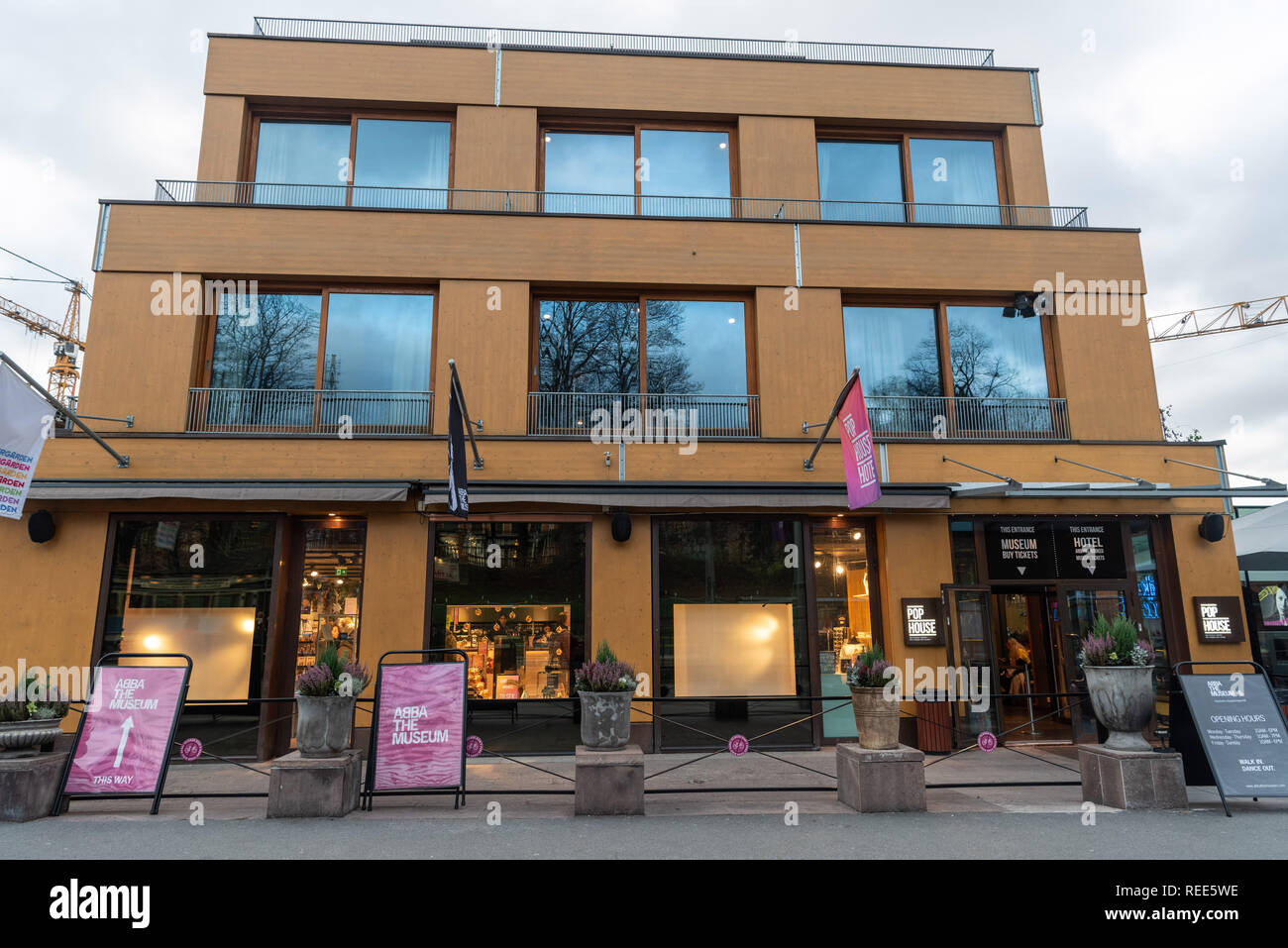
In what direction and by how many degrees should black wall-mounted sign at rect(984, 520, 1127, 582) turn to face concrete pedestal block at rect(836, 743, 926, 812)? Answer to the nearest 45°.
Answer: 0° — it already faces it

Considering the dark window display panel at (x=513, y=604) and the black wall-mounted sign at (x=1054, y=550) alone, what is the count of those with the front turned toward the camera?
2

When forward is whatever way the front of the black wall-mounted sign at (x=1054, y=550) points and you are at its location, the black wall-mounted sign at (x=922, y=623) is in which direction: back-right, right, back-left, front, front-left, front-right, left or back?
front-right

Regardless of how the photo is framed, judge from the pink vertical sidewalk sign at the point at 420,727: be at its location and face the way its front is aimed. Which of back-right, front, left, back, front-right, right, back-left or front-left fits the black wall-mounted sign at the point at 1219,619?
left

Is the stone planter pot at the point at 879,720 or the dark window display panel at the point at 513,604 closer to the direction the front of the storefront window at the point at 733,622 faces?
the stone planter pot

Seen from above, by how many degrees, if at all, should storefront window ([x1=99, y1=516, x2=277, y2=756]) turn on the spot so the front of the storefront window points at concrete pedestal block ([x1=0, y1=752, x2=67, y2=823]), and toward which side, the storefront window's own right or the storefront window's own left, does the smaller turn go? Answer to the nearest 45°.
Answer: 0° — it already faces it

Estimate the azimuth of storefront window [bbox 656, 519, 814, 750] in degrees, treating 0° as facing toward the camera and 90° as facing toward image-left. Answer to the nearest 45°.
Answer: approximately 0°

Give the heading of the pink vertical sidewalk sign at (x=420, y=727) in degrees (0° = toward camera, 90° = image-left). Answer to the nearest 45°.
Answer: approximately 0°

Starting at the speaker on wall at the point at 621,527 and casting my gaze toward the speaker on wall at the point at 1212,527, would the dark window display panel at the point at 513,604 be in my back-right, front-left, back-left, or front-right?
back-left

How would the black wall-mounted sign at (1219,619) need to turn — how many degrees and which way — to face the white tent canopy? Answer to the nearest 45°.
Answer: approximately 135° to its left

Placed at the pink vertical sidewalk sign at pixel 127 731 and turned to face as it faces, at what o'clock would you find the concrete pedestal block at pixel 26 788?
The concrete pedestal block is roughly at 3 o'clock from the pink vertical sidewalk sign.
